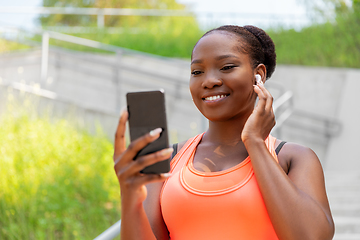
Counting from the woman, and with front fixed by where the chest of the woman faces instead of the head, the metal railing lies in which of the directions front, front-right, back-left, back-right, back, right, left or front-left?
back-right

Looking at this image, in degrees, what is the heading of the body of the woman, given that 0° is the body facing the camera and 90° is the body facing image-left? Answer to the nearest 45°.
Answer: approximately 45°

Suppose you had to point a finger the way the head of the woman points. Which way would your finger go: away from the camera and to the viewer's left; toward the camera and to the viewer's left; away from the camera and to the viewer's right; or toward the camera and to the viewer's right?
toward the camera and to the viewer's left
